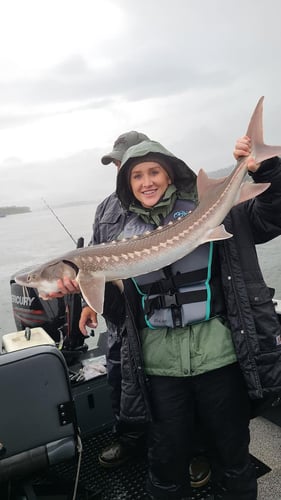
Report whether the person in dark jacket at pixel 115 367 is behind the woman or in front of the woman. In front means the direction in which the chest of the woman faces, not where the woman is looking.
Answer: behind

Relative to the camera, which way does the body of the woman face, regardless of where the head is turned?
toward the camera

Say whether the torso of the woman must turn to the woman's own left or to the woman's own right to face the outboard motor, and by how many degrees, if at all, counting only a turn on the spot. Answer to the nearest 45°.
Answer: approximately 135° to the woman's own right

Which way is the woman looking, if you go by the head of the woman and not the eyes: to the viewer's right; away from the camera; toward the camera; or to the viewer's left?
toward the camera
